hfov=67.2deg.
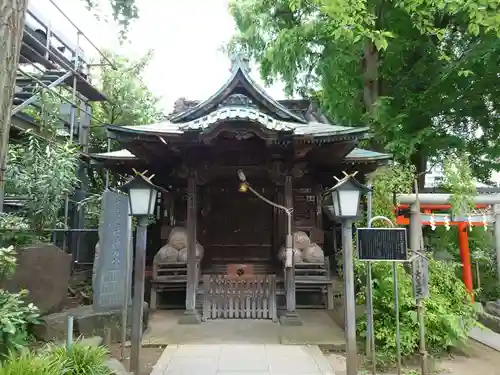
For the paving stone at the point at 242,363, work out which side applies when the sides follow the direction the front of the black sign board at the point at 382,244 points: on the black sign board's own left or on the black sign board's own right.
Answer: on the black sign board's own right

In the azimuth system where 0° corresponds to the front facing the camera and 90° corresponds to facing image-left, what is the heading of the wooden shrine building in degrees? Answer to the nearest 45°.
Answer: approximately 0°

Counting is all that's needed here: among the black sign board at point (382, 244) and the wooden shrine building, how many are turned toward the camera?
2

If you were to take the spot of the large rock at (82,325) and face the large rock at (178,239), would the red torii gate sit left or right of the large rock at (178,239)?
right

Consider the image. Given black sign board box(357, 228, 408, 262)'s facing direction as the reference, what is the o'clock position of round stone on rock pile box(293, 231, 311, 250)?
The round stone on rock pile is roughly at 5 o'clock from the black sign board.

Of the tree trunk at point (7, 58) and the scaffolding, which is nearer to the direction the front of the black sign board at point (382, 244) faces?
the tree trunk
